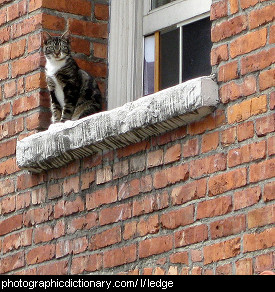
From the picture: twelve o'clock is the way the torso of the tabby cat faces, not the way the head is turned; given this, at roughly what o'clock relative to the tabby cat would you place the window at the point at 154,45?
The window is roughly at 8 o'clock from the tabby cat.
